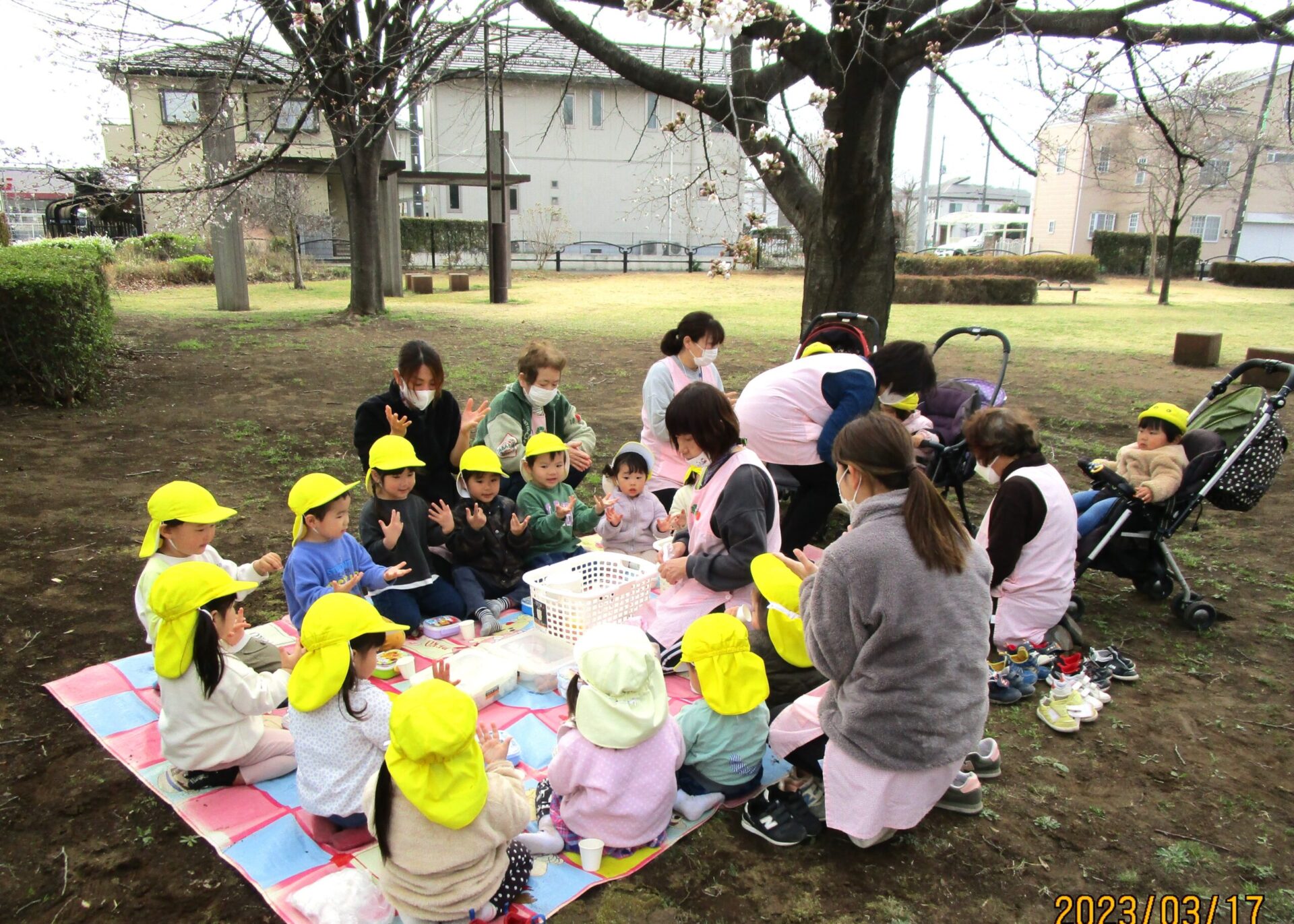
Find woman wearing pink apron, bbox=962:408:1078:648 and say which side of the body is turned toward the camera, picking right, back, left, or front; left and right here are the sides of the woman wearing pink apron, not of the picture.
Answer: left

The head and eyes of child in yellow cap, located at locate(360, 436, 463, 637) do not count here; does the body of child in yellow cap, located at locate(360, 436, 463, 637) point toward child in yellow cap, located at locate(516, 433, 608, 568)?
no

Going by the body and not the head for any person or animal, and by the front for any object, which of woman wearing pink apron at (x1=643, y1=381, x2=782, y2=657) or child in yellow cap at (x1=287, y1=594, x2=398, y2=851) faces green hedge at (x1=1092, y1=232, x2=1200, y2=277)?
the child in yellow cap

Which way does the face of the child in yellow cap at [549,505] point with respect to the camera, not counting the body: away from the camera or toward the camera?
toward the camera

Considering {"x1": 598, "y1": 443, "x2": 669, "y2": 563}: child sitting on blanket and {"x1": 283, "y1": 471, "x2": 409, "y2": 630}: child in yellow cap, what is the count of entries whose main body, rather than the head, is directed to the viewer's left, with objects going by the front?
0

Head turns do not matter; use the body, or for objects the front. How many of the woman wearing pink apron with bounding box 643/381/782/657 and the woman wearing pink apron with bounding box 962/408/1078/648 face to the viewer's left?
2

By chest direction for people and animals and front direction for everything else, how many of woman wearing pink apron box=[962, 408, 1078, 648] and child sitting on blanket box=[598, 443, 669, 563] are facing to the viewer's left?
1

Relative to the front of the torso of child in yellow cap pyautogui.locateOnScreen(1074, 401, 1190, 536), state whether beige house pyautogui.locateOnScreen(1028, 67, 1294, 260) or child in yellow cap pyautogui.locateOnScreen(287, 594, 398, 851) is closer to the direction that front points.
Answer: the child in yellow cap

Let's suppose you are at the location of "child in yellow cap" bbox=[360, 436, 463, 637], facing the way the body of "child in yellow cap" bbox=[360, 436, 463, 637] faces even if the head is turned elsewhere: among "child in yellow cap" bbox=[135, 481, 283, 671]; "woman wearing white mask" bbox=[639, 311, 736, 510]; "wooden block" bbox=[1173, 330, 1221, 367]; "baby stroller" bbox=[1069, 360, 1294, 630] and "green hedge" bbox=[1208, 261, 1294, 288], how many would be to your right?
1

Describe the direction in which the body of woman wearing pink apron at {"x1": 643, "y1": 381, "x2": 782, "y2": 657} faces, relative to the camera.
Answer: to the viewer's left

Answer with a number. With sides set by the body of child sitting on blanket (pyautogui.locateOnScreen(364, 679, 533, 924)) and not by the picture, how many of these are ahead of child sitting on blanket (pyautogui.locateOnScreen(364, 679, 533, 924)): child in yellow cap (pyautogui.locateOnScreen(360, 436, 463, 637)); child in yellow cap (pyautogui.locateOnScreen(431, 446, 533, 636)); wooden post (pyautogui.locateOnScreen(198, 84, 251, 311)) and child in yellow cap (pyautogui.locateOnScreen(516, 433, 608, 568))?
4

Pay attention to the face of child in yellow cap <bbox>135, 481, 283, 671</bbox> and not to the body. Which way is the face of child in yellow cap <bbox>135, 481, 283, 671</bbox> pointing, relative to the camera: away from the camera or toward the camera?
toward the camera

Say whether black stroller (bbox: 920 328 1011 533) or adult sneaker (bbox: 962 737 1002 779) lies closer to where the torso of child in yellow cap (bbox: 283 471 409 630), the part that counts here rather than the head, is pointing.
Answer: the adult sneaker

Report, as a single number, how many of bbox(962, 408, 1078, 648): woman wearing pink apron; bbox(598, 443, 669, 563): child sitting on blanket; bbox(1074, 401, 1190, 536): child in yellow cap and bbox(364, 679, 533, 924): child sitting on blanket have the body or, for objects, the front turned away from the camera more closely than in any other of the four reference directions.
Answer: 1

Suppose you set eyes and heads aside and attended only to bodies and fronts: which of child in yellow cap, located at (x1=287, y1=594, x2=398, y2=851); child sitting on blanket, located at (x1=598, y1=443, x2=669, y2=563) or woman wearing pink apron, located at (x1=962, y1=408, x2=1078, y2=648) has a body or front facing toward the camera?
the child sitting on blanket

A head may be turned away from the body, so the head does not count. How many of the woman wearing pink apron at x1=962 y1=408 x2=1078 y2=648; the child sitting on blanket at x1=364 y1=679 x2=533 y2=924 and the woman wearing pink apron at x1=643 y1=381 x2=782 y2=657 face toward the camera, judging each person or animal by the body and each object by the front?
0

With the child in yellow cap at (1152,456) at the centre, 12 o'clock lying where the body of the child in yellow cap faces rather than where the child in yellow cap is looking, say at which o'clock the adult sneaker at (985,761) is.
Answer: The adult sneaker is roughly at 11 o'clock from the child in yellow cap.
